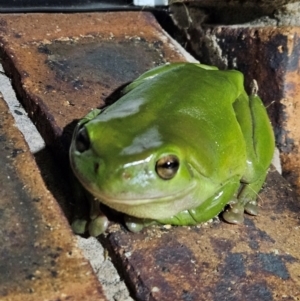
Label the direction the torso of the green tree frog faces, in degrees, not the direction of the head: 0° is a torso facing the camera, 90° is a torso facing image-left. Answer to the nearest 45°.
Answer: approximately 45°
